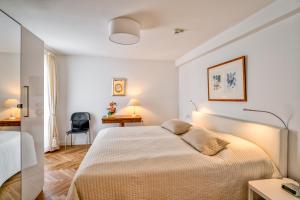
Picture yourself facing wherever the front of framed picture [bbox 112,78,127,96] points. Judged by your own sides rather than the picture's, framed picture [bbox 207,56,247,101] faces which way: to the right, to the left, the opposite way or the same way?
to the right

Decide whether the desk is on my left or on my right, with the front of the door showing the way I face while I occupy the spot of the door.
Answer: on my left

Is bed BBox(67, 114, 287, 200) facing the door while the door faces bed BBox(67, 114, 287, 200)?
yes

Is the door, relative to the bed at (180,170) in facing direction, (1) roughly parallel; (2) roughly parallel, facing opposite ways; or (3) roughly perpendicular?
roughly parallel, facing opposite ways

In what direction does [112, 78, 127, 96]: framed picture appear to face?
toward the camera

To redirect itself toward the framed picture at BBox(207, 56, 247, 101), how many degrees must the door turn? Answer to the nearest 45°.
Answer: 0° — it already faces it

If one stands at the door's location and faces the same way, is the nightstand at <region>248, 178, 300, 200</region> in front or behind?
in front

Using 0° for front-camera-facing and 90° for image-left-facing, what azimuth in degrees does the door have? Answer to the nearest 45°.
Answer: approximately 315°

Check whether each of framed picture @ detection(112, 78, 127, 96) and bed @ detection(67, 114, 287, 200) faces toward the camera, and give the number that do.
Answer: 1

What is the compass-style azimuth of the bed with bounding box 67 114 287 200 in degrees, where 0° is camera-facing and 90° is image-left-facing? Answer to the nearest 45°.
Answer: approximately 90°

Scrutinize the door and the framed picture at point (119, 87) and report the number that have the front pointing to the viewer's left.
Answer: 0

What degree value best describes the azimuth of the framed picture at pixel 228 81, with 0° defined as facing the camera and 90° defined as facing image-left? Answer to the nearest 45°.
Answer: approximately 45°

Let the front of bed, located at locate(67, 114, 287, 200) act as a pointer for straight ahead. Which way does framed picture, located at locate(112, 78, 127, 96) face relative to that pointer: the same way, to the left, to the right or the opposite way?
to the left

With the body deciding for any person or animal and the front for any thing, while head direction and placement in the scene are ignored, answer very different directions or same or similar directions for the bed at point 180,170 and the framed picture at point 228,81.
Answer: same or similar directions

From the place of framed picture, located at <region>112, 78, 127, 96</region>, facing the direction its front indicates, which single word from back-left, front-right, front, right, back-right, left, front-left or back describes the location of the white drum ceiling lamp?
front

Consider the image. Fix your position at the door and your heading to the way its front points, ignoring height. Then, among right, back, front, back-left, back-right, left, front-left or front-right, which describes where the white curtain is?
back-left
